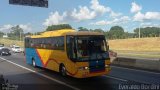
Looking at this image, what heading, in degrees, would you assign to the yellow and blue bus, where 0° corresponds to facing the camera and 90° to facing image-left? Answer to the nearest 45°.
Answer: approximately 315°
